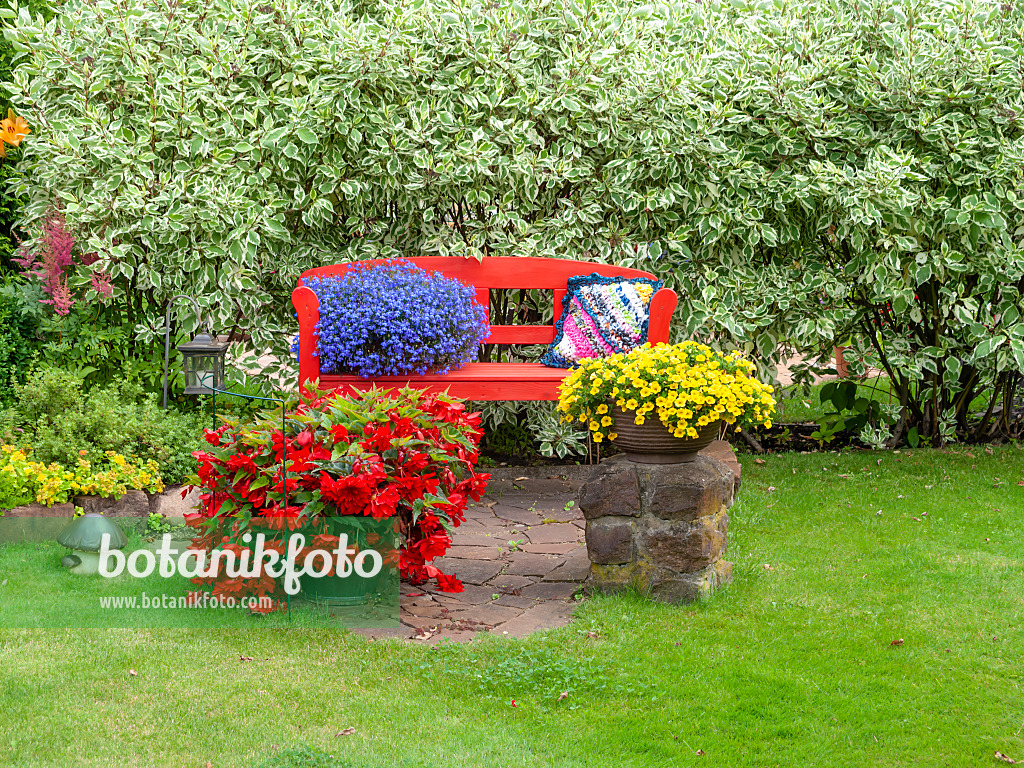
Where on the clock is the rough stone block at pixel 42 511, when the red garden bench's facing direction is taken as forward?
The rough stone block is roughly at 2 o'clock from the red garden bench.

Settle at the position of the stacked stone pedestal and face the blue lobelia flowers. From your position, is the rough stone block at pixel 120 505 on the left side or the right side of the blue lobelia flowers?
left

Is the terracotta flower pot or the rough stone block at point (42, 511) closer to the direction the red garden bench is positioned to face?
the terracotta flower pot

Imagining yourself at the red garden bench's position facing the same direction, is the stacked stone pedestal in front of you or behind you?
in front

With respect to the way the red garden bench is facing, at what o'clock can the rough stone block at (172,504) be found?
The rough stone block is roughly at 2 o'clock from the red garden bench.

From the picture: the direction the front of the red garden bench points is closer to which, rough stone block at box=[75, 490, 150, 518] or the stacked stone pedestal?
the stacked stone pedestal

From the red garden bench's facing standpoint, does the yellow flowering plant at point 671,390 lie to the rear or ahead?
ahead

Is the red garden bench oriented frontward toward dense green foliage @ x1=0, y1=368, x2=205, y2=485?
no

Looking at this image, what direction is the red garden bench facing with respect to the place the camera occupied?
facing the viewer

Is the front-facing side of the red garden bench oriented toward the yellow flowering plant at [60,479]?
no

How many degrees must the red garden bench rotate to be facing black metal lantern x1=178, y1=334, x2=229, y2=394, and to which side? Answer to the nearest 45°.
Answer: approximately 45° to its right

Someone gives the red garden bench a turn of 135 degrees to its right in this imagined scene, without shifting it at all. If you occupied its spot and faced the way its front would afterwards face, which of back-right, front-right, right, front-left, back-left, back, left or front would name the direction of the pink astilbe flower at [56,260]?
front-left
